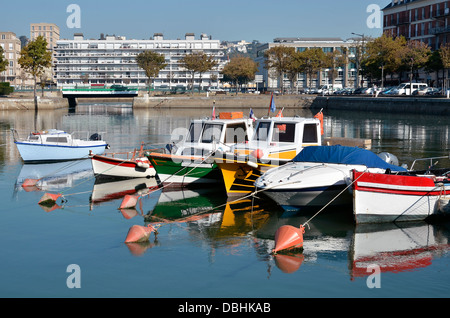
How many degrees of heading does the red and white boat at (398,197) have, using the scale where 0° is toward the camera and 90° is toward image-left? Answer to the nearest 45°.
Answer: approximately 45°

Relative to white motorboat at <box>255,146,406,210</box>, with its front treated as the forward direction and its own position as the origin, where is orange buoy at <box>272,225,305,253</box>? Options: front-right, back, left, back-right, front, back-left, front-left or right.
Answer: front-left

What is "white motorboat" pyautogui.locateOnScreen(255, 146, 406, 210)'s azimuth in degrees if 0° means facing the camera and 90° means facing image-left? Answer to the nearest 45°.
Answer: approximately 45°

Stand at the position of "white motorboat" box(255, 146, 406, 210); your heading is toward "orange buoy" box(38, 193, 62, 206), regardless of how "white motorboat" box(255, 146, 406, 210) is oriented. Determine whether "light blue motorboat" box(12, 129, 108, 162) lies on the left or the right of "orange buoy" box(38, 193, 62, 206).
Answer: right

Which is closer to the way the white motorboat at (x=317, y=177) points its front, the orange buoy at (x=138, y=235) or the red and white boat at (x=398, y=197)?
the orange buoy
